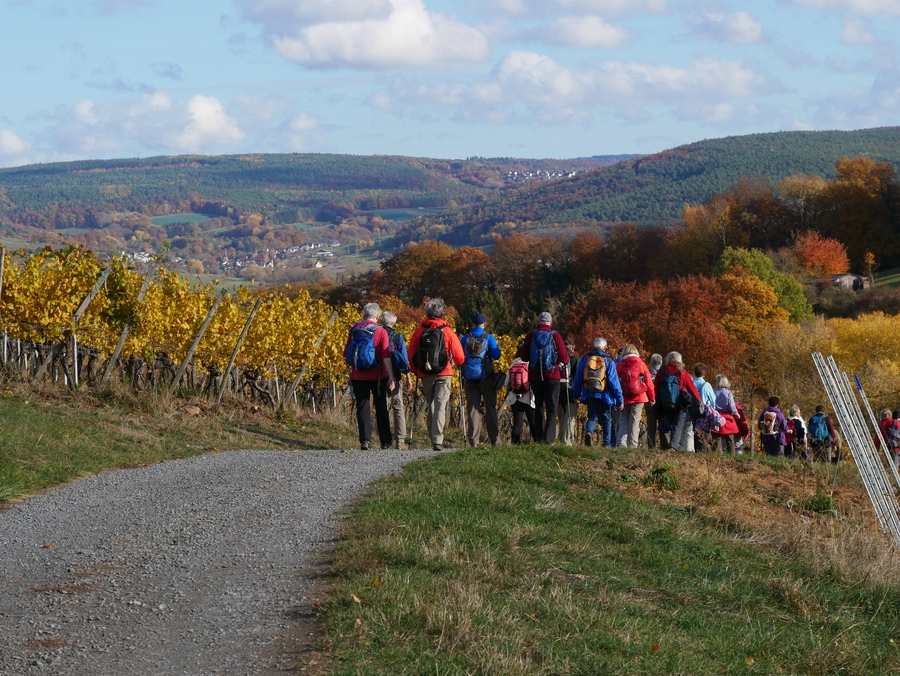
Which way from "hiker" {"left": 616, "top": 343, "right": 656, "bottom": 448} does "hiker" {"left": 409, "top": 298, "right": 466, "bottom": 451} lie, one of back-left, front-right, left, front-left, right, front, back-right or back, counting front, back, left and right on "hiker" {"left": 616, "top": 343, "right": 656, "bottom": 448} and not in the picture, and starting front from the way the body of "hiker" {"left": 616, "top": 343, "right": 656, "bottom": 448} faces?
back-left

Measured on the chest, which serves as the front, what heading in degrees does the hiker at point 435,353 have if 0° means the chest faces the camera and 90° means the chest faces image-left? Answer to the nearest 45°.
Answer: approximately 180°

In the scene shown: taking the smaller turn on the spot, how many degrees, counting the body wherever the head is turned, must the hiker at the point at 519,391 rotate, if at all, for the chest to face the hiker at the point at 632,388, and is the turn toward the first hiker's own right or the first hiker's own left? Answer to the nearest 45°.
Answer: approximately 45° to the first hiker's own right

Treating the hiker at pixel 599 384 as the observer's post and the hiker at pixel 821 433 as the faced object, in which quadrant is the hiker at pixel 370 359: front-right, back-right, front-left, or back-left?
back-left

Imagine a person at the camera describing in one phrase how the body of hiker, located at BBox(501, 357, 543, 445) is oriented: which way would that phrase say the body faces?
away from the camera

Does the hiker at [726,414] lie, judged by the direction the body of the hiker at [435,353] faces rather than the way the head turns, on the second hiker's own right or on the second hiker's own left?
on the second hiker's own right

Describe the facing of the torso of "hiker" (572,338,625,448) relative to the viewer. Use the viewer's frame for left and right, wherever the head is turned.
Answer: facing away from the viewer

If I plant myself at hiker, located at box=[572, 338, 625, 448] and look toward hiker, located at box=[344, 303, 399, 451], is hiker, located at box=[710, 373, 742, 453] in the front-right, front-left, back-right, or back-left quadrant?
back-right

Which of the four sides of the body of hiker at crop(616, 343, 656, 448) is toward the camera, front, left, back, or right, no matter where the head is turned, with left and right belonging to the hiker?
back

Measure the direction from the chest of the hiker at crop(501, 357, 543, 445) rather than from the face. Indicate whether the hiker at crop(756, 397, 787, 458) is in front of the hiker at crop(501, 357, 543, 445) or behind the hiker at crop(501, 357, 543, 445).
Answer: in front

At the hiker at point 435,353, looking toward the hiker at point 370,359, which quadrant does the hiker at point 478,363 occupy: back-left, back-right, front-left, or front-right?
back-right

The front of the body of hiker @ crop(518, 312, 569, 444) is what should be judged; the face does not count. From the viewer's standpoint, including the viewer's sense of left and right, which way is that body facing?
facing away from the viewer

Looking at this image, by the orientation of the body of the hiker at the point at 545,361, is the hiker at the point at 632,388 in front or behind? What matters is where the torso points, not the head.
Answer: in front
